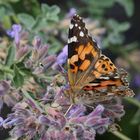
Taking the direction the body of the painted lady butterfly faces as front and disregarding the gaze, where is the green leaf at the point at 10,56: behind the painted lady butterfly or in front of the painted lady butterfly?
in front

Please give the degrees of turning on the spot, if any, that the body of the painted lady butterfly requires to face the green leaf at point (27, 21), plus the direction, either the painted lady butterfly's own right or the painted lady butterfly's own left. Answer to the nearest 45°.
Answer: approximately 45° to the painted lady butterfly's own right

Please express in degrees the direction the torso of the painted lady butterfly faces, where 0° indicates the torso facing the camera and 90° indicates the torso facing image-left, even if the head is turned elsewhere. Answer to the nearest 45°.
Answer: approximately 90°
